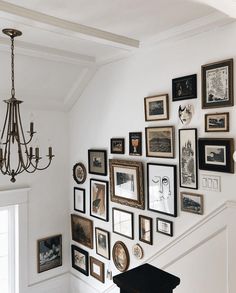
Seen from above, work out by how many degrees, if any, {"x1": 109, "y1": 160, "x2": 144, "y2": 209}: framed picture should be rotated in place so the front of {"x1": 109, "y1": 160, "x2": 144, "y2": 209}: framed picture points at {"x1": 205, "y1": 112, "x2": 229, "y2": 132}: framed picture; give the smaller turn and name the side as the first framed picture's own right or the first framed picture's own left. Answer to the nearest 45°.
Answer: approximately 90° to the first framed picture's own left

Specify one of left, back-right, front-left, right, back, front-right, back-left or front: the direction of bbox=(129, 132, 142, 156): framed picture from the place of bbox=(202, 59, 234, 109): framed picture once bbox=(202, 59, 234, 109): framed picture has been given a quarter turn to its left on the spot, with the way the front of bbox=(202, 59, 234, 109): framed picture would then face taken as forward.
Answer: back

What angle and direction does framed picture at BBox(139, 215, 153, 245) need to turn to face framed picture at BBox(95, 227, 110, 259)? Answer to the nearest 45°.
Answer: approximately 90° to its right

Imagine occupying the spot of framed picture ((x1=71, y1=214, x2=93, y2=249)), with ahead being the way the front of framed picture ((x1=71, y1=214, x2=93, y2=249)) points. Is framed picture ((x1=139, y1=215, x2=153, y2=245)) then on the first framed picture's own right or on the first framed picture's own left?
on the first framed picture's own left

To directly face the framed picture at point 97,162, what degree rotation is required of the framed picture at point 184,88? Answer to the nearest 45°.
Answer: approximately 90° to its right

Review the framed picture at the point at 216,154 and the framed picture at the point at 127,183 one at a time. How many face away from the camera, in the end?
0

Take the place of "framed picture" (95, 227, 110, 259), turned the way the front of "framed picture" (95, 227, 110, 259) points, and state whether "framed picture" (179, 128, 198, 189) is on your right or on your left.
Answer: on your left

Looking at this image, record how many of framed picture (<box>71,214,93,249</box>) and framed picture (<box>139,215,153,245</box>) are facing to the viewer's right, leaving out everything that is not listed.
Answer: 0

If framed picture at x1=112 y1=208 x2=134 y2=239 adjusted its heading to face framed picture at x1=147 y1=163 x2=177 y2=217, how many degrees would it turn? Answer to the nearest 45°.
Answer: approximately 90° to its left

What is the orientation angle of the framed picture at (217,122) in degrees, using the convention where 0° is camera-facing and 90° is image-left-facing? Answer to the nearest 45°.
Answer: approximately 45°
